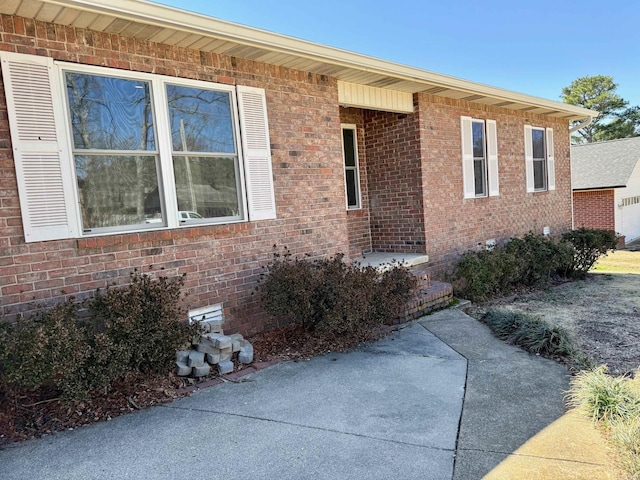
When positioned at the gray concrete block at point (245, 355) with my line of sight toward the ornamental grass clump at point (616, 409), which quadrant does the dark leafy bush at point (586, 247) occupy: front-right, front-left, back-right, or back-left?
front-left

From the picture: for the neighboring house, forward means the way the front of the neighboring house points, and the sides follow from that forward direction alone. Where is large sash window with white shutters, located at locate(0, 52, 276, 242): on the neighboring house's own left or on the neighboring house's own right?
on the neighboring house's own right

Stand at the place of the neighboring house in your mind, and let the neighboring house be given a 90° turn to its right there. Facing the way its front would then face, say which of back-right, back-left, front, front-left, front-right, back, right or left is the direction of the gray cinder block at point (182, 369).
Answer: front-left

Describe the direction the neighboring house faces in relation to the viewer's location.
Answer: facing the viewer and to the right of the viewer

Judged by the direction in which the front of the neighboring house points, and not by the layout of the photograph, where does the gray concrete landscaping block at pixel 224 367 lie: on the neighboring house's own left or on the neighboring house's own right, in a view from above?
on the neighboring house's own right

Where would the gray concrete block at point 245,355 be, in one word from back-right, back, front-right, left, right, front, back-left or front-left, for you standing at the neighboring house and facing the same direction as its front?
front-right

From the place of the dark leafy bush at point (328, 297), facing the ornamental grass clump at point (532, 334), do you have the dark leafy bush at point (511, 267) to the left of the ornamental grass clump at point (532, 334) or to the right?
left

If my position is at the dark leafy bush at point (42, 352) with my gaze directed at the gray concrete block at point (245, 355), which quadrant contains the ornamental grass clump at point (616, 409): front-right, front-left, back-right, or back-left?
front-right

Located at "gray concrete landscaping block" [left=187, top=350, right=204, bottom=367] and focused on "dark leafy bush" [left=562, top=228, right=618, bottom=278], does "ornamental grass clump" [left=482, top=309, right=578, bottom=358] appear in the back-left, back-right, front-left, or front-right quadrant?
front-right

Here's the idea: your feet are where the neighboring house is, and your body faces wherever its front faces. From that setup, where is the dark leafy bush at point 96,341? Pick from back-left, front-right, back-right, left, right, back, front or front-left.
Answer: front-right
